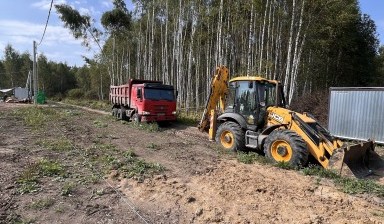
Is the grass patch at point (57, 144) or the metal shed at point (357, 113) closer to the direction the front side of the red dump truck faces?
the metal shed

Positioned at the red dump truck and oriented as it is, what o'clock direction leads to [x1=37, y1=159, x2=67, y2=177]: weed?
The weed is roughly at 2 o'clock from the red dump truck.

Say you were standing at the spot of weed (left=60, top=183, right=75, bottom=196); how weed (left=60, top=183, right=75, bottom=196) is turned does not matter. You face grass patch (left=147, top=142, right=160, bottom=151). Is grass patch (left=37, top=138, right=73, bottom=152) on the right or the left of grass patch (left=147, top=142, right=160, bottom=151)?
left

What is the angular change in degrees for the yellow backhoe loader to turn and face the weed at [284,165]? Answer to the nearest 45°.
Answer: approximately 45° to its right

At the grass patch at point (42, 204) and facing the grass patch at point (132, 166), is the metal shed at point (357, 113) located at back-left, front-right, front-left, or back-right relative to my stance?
front-right

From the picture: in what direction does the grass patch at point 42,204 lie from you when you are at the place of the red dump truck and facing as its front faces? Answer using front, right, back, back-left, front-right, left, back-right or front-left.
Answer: front-right

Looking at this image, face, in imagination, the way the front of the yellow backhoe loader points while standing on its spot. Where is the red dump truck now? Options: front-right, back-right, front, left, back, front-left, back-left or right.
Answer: back

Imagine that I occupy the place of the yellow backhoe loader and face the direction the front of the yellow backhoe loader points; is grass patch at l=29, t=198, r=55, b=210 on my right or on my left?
on my right

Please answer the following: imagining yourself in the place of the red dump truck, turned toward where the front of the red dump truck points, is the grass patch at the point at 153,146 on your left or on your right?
on your right

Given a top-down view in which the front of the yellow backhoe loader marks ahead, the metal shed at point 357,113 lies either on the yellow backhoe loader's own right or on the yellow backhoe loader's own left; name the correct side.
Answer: on the yellow backhoe loader's own left

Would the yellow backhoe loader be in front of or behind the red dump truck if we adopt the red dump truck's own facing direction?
in front

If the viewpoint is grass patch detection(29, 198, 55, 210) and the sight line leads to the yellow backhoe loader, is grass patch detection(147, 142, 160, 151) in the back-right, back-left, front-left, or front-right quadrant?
front-left

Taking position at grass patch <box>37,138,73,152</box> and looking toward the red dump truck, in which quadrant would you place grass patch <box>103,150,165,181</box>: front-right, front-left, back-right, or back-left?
back-right

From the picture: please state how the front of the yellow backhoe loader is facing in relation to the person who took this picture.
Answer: facing the viewer and to the right of the viewer

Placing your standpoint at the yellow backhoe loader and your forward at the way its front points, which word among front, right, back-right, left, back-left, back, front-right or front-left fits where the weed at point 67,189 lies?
right

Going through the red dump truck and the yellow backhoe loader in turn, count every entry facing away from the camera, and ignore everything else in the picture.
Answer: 0
